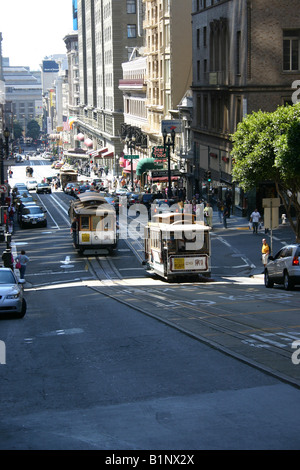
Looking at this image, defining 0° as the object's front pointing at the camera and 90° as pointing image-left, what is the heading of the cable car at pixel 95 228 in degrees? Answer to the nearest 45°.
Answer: approximately 0°
